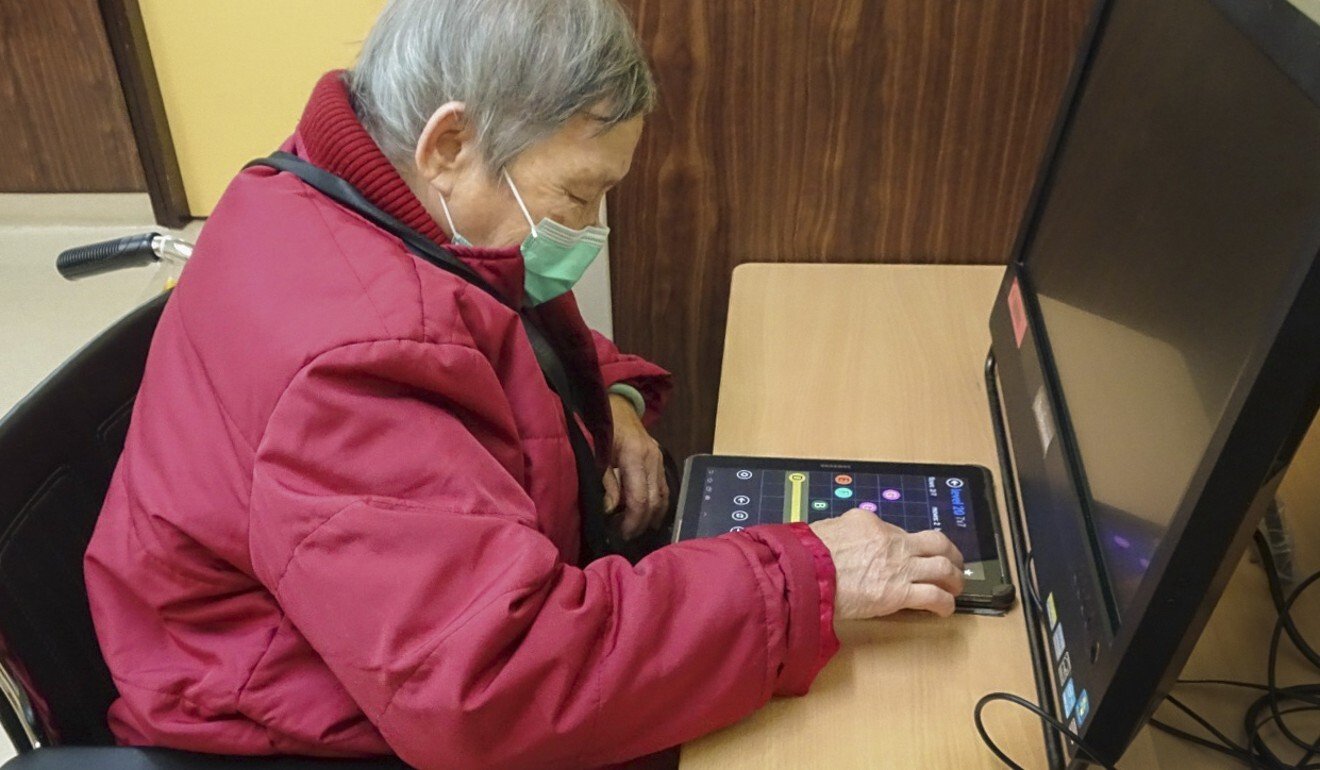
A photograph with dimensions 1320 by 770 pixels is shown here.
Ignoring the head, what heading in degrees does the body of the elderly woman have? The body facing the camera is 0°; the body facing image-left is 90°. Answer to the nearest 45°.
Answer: approximately 270°

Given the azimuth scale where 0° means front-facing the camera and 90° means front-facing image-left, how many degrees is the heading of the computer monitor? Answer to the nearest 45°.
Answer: approximately 45°

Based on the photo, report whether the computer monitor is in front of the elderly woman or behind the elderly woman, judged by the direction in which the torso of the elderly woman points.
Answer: in front

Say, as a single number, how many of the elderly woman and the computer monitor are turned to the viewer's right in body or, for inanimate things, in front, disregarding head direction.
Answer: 1

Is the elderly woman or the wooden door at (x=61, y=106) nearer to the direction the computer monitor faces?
the elderly woman

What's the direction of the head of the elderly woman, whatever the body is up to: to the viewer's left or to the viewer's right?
to the viewer's right

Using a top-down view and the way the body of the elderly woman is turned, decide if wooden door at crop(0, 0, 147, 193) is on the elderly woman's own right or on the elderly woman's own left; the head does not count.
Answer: on the elderly woman's own left

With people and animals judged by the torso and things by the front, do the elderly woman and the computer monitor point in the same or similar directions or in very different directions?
very different directions

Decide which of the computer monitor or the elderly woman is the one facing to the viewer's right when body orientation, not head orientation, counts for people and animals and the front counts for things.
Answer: the elderly woman
